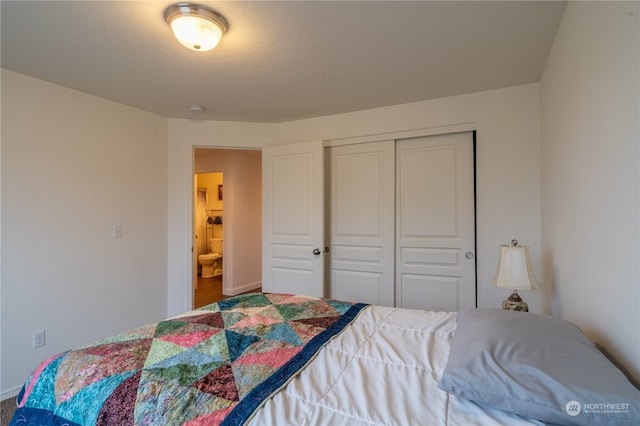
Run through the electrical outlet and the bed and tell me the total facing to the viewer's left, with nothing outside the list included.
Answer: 1

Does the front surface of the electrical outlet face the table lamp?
yes

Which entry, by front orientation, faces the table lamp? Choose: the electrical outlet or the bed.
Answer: the electrical outlet

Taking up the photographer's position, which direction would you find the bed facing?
facing to the left of the viewer

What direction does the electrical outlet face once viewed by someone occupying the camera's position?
facing the viewer and to the right of the viewer

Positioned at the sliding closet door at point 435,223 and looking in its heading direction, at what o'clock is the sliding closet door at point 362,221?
the sliding closet door at point 362,221 is roughly at 3 o'clock from the sliding closet door at point 435,223.

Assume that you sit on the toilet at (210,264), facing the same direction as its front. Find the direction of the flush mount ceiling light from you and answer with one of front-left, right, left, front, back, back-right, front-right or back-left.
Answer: front-left

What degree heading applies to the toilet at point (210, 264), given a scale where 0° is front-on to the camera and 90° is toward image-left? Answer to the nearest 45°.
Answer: approximately 45°

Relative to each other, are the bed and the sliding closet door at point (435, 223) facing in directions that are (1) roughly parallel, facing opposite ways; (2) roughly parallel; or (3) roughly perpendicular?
roughly perpendicular

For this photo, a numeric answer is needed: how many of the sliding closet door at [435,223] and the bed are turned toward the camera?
1

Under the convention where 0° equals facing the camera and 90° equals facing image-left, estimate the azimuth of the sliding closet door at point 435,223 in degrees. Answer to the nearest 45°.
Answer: approximately 0°

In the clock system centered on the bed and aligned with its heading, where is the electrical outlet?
The electrical outlet is roughly at 1 o'clock from the bed.
